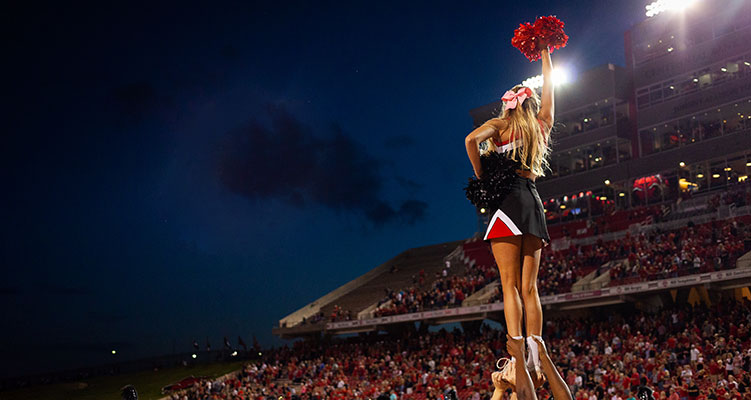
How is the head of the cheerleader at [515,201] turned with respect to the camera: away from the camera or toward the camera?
away from the camera

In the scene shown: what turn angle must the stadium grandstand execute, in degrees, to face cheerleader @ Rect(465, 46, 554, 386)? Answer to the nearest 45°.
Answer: approximately 45° to its left

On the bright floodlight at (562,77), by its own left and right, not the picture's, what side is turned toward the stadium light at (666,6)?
left

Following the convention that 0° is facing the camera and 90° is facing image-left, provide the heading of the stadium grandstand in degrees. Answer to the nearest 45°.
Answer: approximately 45°
